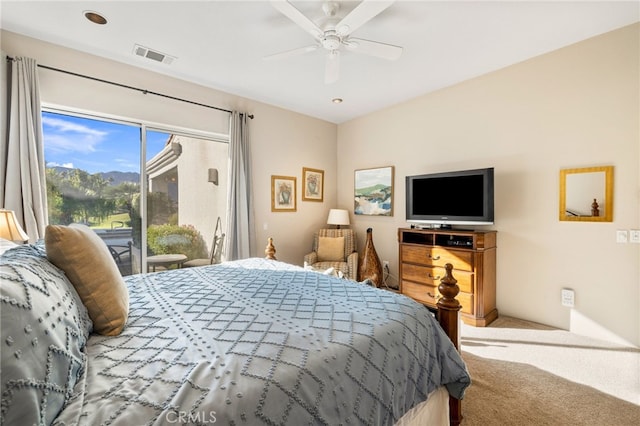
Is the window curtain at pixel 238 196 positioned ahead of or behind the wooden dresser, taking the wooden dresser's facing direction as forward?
ahead

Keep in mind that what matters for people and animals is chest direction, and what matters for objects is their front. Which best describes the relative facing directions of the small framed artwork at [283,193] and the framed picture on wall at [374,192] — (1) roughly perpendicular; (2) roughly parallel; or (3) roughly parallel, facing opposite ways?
roughly perpendicular

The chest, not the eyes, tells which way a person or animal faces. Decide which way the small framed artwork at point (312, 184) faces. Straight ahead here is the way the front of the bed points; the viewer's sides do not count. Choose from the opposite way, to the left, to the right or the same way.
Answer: to the right

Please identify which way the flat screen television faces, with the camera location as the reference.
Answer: facing the viewer and to the left of the viewer

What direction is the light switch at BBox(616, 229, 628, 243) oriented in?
toward the camera

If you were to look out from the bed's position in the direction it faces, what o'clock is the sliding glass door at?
The sliding glass door is roughly at 10 o'clock from the bed.

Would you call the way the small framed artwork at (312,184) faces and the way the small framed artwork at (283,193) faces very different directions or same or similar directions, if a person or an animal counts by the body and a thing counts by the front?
same or similar directions

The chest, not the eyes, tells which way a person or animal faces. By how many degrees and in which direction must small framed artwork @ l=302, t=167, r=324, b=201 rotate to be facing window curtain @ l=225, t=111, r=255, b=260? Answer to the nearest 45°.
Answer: approximately 90° to its right

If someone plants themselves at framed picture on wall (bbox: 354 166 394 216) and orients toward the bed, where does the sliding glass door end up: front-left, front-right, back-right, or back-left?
front-right

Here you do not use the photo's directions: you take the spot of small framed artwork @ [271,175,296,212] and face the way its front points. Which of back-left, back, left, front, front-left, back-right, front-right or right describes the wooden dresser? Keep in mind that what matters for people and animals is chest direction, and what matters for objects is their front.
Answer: front

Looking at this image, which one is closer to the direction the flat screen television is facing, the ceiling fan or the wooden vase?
the ceiling fan

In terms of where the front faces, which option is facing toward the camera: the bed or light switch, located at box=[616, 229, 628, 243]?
the light switch

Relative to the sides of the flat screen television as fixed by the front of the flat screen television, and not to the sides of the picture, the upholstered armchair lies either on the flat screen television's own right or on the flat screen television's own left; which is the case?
on the flat screen television's own right
